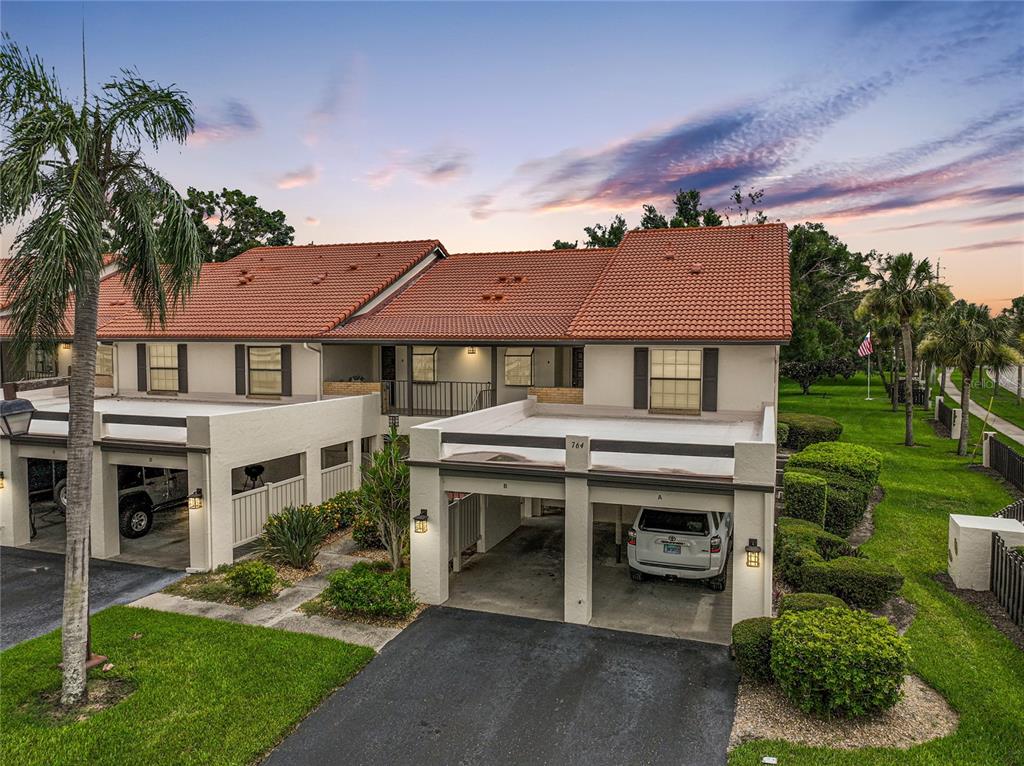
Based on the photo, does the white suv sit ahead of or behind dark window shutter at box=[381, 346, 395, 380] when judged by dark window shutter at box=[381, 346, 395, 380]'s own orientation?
ahead

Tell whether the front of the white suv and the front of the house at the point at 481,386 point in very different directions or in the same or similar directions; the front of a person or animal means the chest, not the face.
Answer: very different directions

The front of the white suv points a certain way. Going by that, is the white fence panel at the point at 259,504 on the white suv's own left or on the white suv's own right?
on the white suv's own left

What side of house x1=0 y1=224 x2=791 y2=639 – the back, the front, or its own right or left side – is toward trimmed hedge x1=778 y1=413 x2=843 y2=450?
left

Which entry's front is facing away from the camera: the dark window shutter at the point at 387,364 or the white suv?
the white suv

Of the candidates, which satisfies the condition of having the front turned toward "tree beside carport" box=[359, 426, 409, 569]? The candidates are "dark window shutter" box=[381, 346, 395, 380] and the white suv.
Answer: the dark window shutter

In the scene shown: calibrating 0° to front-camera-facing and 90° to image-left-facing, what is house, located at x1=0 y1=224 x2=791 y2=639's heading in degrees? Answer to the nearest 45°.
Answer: approximately 0°

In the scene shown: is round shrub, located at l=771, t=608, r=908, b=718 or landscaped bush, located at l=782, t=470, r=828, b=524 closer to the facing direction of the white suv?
the landscaped bush

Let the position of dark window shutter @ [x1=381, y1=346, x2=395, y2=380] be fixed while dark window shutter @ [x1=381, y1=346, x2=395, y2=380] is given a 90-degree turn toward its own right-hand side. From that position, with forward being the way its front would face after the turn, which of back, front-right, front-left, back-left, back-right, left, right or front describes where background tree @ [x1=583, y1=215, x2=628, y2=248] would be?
back-right

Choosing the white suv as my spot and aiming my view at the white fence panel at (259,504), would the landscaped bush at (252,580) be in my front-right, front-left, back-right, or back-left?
front-left

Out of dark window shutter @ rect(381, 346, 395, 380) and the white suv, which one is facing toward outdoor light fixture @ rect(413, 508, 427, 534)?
the dark window shutter

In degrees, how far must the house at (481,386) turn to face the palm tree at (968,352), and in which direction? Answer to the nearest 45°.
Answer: approximately 90° to its left

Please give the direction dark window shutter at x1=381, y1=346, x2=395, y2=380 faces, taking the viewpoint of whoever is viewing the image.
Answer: facing the viewer

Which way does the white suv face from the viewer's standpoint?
away from the camera

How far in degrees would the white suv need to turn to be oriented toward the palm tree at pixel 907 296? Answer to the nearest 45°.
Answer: approximately 45° to its right

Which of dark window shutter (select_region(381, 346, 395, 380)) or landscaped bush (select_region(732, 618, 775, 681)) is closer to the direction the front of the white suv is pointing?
the dark window shutter

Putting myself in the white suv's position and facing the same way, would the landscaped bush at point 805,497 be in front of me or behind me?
in front

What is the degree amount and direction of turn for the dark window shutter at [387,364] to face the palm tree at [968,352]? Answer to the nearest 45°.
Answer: approximately 90° to its left
